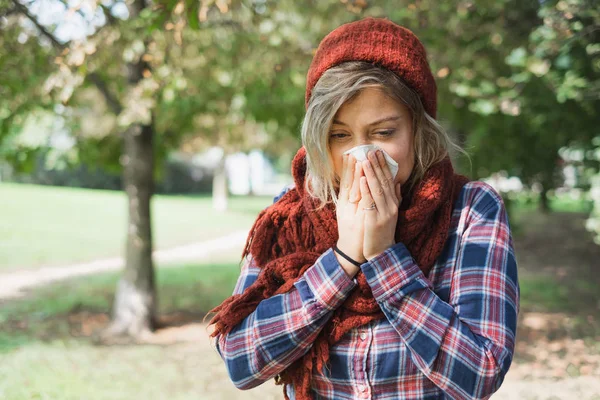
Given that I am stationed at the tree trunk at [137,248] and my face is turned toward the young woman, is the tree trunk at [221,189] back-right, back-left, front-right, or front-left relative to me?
back-left

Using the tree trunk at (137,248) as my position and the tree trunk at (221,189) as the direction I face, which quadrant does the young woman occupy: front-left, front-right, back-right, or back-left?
back-right

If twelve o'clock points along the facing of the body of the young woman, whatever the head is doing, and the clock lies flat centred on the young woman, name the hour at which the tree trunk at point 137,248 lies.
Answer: The tree trunk is roughly at 5 o'clock from the young woman.

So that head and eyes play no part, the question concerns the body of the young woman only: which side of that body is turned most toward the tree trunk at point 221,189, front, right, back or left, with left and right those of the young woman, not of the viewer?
back

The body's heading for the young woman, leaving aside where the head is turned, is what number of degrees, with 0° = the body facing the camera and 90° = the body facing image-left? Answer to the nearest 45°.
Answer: approximately 0°
